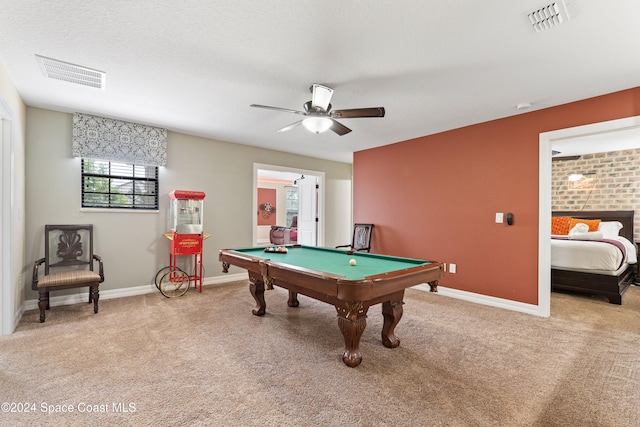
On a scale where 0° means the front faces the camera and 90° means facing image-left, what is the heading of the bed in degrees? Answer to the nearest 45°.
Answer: approximately 45°

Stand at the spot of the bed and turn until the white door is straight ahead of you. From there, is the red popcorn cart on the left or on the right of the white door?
left

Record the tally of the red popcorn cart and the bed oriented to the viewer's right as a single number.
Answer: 0

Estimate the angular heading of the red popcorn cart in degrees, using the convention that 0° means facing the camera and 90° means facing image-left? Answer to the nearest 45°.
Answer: approximately 0°

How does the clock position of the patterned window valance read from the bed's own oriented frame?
The patterned window valance is roughly at 12 o'clock from the bed.

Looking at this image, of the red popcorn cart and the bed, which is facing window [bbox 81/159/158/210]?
the bed

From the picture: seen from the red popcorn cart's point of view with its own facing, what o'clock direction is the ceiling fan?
The ceiling fan is roughly at 11 o'clock from the red popcorn cart.

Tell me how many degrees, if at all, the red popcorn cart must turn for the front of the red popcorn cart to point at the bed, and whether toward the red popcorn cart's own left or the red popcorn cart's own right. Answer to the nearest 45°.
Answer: approximately 45° to the red popcorn cart's own left
